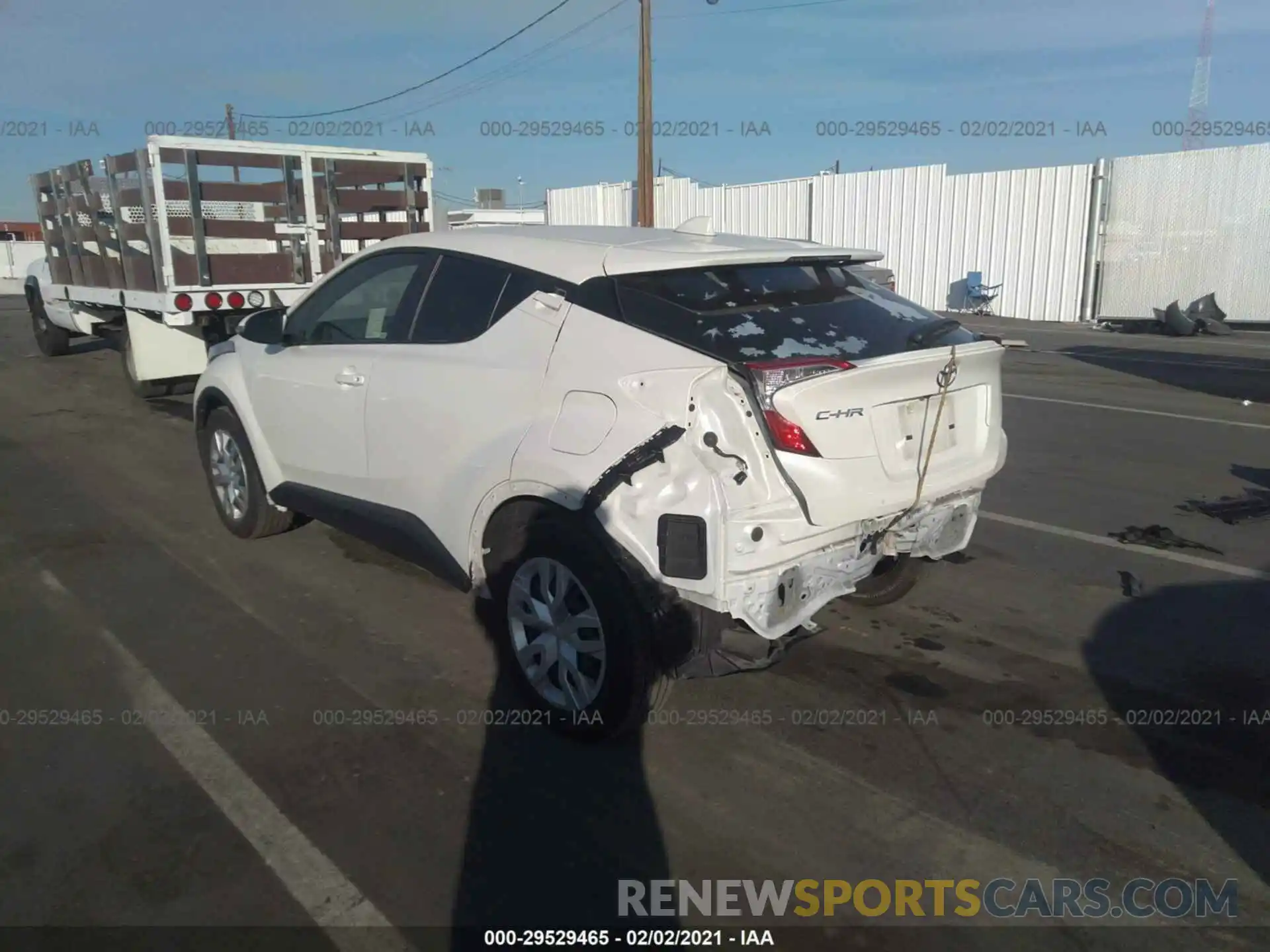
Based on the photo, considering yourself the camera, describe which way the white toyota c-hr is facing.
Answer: facing away from the viewer and to the left of the viewer

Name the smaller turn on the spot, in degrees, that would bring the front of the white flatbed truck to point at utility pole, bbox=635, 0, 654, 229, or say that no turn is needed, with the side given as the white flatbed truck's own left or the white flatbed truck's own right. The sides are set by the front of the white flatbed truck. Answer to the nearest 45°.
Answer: approximately 90° to the white flatbed truck's own right

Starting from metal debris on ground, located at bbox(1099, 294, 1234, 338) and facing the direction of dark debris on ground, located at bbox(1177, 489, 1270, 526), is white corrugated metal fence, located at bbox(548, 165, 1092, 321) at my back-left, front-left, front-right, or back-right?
back-right

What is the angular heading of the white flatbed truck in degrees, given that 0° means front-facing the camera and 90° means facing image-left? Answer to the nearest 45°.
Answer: approximately 135°

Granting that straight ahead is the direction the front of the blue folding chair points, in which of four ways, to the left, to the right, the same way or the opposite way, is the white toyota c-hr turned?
the opposite way

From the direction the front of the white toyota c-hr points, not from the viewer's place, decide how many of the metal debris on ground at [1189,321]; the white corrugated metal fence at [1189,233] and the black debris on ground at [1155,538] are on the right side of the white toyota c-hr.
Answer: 3

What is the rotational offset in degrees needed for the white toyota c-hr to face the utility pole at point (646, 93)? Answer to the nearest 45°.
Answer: approximately 45° to its right

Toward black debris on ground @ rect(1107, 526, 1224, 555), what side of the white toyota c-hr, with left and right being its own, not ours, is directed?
right

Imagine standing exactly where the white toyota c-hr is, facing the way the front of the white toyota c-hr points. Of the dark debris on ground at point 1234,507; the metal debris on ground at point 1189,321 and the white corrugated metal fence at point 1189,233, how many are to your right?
3

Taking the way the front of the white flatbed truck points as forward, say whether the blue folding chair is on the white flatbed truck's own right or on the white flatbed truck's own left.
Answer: on the white flatbed truck's own right

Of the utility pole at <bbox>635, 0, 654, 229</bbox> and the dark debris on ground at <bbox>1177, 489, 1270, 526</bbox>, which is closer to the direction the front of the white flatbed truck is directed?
the utility pole

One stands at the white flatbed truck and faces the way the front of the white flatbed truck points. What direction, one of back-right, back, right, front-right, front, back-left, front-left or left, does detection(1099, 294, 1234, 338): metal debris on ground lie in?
back-right
